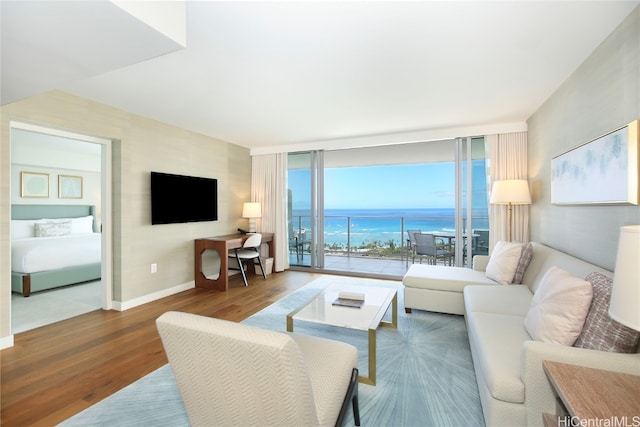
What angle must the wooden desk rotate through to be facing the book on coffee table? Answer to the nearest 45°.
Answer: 0° — it already faces it

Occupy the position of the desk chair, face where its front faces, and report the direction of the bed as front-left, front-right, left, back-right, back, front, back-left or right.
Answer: front-left

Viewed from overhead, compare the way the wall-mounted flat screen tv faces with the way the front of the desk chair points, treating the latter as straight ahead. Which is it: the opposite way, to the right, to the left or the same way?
the opposite way

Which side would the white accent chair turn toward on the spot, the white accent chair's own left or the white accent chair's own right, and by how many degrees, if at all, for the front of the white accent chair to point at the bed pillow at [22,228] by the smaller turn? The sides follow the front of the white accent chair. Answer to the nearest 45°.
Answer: approximately 90° to the white accent chair's own left

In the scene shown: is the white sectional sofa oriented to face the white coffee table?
yes

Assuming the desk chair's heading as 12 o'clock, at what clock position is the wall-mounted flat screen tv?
The wall-mounted flat screen tv is roughly at 10 o'clock from the desk chair.

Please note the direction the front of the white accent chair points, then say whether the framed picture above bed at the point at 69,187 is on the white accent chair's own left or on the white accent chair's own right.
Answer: on the white accent chair's own left

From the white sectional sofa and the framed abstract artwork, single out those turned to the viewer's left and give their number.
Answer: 2

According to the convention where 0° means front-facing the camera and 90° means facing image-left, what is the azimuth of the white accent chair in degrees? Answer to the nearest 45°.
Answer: approximately 225°

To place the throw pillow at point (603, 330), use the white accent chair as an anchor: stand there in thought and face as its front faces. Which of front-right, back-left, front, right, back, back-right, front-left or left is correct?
front-right

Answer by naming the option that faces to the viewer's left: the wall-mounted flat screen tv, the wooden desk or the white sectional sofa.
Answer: the white sectional sofa

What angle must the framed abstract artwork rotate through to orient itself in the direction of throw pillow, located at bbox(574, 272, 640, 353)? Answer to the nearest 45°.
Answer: approximately 90° to its left

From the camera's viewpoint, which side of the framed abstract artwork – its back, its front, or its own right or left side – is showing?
left
